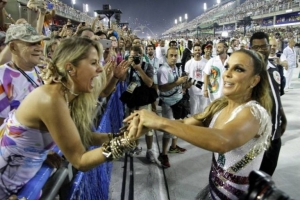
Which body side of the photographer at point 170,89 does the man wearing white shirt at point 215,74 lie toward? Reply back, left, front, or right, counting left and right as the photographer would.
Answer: left

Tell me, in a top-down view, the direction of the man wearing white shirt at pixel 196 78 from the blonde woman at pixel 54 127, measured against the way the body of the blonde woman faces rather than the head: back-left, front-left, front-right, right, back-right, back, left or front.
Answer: front-left

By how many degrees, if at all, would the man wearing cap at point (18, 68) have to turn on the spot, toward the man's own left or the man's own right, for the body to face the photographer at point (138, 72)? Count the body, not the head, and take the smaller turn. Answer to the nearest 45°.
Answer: approximately 90° to the man's own left

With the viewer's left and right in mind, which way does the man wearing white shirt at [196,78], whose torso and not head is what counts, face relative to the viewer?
facing the viewer

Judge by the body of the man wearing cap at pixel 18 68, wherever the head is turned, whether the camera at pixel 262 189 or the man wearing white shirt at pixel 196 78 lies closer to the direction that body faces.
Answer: the camera

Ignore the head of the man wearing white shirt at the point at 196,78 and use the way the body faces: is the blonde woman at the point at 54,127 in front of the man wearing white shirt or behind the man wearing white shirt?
in front

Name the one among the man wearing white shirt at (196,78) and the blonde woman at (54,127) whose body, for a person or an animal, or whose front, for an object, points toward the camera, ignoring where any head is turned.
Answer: the man wearing white shirt

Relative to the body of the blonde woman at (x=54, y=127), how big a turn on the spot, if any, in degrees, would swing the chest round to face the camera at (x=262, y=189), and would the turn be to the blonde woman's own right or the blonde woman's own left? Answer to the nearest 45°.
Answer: approximately 45° to the blonde woman's own right

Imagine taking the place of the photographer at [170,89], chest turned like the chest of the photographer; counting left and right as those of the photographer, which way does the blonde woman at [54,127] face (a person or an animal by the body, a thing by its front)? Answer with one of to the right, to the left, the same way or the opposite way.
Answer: to the left

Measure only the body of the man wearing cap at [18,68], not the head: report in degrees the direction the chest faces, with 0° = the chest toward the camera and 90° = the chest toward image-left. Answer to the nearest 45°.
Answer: approximately 315°

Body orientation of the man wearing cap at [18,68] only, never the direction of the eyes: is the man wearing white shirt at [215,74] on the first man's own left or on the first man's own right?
on the first man's own left

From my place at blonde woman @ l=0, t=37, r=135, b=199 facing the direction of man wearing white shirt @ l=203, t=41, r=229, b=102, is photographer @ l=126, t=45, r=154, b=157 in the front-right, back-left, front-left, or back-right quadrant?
front-left

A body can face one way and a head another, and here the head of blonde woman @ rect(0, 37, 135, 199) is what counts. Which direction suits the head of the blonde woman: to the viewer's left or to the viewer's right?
to the viewer's right

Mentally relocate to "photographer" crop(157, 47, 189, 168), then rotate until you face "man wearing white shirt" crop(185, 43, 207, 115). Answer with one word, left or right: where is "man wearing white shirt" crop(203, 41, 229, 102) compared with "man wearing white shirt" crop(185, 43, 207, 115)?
right

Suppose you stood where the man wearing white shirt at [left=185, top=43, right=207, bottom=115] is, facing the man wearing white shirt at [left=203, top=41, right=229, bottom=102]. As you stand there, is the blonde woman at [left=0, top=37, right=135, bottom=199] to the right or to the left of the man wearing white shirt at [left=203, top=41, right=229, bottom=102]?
right

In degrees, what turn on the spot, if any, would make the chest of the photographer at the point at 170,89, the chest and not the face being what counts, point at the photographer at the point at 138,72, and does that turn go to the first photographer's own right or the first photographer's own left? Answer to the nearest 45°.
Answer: approximately 135° to the first photographer's own right

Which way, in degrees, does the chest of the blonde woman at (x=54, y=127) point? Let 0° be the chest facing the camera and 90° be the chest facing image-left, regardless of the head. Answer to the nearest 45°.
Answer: approximately 270°

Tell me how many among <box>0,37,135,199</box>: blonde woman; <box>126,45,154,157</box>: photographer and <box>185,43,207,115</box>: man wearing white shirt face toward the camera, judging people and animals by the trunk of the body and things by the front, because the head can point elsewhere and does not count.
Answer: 2

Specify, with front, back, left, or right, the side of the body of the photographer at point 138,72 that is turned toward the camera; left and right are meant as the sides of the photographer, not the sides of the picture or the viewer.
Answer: front
